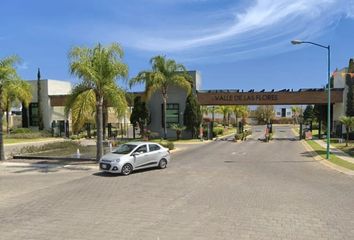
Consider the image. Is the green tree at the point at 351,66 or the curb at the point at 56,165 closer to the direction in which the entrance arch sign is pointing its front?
the curb

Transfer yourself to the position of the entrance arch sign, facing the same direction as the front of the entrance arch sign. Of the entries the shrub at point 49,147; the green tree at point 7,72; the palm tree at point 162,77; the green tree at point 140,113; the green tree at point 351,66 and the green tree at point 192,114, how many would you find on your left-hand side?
1

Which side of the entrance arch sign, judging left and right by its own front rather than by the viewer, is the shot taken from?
front

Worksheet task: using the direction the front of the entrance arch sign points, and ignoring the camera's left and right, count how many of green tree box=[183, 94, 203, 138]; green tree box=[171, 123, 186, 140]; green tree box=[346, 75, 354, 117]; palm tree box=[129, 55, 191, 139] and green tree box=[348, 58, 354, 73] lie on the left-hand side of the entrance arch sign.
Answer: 2

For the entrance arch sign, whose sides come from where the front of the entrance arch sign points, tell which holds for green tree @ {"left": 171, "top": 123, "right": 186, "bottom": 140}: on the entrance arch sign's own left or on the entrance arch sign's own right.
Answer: on the entrance arch sign's own right

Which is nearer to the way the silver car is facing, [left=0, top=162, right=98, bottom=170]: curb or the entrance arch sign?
the curb

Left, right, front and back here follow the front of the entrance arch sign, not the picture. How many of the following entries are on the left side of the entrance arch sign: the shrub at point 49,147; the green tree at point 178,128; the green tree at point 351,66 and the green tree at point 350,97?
2

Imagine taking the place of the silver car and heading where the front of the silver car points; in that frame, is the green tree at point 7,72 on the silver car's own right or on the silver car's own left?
on the silver car's own right

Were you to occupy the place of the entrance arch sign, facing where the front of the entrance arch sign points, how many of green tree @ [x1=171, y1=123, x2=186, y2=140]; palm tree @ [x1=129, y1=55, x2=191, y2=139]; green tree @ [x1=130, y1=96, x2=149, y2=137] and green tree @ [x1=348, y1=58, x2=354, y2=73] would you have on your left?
1

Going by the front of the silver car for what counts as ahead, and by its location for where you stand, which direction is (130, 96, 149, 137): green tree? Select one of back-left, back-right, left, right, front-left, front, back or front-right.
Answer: back-right

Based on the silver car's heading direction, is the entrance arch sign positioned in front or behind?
behind

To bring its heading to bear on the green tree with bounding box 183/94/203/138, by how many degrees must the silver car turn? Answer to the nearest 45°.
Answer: approximately 135° to its right

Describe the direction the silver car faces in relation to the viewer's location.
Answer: facing the viewer and to the left of the viewer

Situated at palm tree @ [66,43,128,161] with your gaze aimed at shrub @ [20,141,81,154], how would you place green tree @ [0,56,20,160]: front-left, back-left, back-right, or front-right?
front-left

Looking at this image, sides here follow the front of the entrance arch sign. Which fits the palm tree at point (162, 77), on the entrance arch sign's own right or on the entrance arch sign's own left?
on the entrance arch sign's own right
